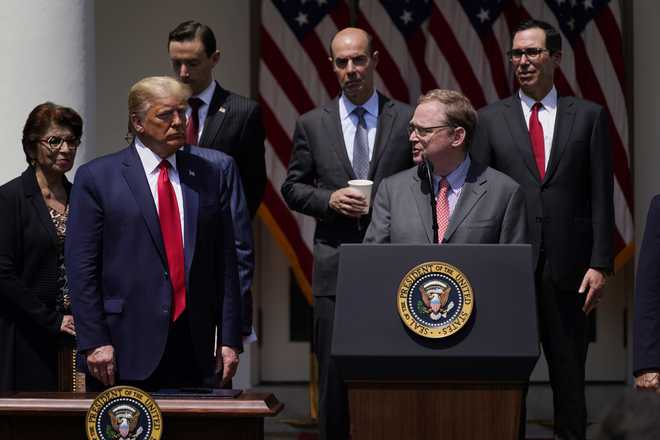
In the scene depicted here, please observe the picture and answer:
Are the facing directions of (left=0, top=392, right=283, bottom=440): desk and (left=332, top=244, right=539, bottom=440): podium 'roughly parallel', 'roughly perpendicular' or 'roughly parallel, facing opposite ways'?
roughly parallel

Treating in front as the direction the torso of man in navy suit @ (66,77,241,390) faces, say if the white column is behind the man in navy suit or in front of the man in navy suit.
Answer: behind

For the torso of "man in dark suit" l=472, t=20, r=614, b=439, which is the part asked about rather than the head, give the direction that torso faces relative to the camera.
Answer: toward the camera

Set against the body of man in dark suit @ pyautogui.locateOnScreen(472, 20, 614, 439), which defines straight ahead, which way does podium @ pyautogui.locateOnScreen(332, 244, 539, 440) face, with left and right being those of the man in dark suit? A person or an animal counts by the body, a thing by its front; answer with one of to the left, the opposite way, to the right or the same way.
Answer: the same way

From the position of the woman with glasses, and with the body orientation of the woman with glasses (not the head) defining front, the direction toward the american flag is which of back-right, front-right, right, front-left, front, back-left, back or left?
left

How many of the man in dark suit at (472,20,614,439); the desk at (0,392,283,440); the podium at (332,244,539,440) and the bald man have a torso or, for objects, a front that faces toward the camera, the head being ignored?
4

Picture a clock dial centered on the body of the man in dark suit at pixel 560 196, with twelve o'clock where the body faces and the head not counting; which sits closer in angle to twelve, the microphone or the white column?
the microphone

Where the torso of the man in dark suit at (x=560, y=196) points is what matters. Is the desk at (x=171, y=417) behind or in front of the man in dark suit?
in front

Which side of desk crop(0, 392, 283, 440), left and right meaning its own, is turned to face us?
front

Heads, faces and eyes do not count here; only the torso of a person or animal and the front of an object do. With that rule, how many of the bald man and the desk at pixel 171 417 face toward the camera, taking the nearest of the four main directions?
2

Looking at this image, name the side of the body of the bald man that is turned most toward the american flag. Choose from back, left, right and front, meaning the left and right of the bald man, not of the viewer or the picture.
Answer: back

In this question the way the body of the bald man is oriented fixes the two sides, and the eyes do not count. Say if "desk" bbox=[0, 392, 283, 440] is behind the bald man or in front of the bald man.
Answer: in front

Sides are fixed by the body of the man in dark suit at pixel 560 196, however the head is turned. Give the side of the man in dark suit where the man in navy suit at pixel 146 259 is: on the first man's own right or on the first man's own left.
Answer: on the first man's own right

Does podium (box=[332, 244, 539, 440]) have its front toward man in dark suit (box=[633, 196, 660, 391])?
no

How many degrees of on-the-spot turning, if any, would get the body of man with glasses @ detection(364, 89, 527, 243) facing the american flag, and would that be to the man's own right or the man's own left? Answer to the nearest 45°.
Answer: approximately 135° to the man's own right

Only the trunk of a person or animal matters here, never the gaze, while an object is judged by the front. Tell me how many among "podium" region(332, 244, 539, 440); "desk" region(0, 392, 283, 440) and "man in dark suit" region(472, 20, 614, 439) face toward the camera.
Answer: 3

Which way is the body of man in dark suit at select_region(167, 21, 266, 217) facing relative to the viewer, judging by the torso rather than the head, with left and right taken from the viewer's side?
facing the viewer and to the left of the viewer
